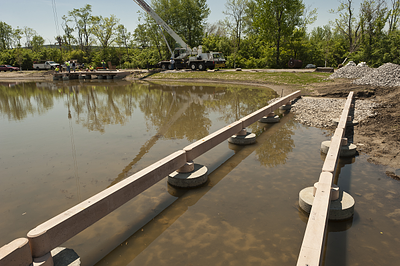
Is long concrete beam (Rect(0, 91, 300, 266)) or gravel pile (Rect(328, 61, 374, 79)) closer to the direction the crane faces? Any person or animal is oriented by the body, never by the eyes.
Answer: the gravel pile

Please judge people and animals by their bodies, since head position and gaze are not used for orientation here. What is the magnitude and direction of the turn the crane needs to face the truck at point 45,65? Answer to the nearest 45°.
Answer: approximately 135° to its left

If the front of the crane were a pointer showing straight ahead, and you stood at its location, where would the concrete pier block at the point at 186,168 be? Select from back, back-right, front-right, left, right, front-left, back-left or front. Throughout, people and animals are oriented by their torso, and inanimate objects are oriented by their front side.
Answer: right

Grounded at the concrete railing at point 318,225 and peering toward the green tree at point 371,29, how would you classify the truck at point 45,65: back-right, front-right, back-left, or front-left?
front-left

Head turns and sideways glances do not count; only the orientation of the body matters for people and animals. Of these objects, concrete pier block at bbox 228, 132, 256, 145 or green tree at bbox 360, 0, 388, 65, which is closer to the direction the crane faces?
the green tree

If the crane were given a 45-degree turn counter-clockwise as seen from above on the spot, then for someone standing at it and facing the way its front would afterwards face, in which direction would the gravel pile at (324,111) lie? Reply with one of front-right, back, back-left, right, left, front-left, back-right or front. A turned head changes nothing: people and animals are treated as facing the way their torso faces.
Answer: back-right

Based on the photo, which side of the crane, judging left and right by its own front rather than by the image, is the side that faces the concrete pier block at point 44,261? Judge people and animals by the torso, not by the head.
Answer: right

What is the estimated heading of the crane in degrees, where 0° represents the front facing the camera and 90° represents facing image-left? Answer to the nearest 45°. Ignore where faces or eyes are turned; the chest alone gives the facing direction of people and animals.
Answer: approximately 270°

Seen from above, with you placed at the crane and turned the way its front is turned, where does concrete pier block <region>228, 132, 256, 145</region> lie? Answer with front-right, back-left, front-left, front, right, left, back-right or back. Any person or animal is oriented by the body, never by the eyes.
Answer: right

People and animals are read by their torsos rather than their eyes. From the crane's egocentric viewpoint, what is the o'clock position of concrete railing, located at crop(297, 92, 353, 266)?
The concrete railing is roughly at 3 o'clock from the crane.
